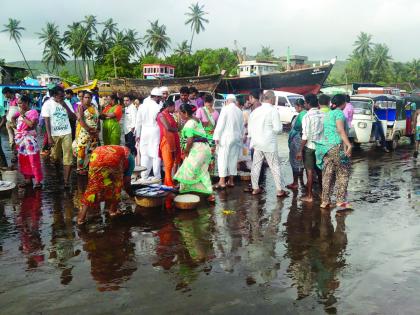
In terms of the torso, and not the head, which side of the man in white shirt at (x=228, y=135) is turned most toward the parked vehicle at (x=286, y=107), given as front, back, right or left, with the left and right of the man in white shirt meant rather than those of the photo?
front

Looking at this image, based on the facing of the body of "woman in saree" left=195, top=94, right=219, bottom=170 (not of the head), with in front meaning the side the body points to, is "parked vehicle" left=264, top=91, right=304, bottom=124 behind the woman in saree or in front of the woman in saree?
behind

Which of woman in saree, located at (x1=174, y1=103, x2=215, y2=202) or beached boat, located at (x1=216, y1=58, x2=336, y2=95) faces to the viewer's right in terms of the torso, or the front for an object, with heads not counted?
the beached boat

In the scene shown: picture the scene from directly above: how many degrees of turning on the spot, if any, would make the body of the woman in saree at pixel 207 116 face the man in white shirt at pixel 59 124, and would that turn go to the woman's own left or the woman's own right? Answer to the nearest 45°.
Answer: approximately 90° to the woman's own right

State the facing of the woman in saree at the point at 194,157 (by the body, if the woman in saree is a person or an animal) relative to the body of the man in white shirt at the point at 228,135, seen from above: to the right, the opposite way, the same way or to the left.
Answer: to the left

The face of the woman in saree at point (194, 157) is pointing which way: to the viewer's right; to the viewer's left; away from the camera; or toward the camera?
to the viewer's left

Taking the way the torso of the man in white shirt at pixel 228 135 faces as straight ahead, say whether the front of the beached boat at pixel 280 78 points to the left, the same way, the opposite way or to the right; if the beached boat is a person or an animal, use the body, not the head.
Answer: to the right

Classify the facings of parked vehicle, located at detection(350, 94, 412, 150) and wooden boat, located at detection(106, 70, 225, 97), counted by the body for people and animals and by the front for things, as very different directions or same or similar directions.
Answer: very different directions

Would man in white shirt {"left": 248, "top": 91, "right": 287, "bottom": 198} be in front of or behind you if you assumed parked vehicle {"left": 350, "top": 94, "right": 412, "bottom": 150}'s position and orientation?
in front

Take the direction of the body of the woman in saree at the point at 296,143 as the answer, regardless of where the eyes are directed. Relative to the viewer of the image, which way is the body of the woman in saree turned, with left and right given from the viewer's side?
facing to the left of the viewer

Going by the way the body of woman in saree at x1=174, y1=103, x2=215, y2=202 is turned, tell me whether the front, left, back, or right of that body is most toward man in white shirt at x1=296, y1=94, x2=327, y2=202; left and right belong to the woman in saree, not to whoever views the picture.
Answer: back

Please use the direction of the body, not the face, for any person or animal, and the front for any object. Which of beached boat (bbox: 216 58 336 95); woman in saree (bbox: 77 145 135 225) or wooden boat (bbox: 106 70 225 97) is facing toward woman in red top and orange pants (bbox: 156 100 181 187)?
woman in saree (bbox: 77 145 135 225)

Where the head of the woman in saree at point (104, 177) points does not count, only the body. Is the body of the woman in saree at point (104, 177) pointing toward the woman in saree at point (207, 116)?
yes

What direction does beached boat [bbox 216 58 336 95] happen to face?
to the viewer's right
